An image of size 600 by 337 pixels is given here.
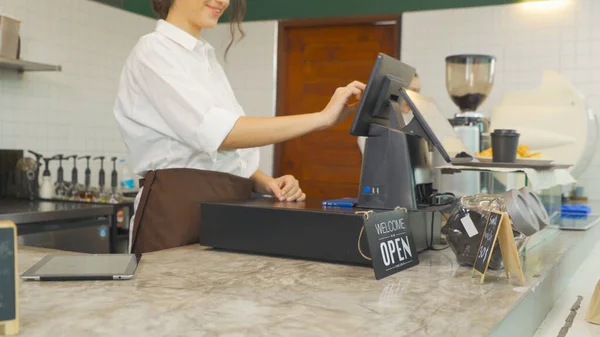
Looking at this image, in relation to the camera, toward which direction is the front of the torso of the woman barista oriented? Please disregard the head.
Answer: to the viewer's right

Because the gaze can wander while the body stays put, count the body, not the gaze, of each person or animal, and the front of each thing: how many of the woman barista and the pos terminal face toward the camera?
0

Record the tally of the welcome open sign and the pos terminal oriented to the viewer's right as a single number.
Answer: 0

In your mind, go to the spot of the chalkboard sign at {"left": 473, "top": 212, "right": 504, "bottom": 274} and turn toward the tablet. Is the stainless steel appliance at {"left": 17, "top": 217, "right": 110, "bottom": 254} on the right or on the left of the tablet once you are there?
right

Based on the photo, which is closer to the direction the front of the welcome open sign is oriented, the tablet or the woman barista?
the tablet

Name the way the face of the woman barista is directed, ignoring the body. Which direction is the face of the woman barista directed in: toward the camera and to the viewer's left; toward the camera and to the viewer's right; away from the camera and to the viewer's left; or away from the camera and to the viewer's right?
toward the camera and to the viewer's right

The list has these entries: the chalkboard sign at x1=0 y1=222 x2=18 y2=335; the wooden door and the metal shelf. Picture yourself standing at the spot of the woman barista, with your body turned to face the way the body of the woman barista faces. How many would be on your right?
1

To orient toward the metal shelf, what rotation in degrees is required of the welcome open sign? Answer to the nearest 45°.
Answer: approximately 135° to its right

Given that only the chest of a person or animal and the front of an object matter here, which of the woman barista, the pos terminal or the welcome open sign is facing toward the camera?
the welcome open sign

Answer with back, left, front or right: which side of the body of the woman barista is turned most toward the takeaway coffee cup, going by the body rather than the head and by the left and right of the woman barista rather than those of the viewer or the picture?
front

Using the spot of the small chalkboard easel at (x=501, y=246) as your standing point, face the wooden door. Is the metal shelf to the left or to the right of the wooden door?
left

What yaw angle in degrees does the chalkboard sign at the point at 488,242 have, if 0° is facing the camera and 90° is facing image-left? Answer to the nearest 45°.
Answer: approximately 45°

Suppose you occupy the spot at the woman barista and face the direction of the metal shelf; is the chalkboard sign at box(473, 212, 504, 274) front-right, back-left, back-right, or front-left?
back-right
